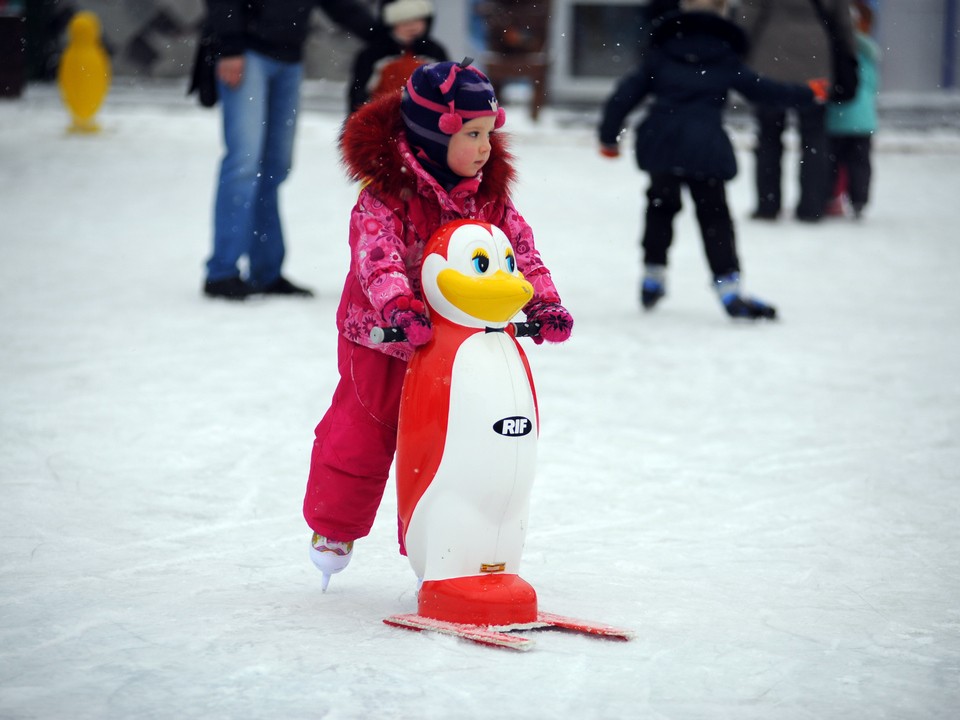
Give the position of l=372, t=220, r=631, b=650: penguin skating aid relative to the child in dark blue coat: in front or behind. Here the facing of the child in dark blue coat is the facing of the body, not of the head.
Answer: behind

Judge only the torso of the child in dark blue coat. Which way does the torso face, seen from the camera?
away from the camera

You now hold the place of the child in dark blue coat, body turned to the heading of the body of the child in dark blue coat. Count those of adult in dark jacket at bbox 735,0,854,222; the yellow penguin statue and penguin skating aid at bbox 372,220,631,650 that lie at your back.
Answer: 1

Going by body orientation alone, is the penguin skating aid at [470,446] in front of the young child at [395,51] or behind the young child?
in front

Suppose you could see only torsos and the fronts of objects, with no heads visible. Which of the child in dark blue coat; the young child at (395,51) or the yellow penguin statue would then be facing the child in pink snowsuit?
the young child
